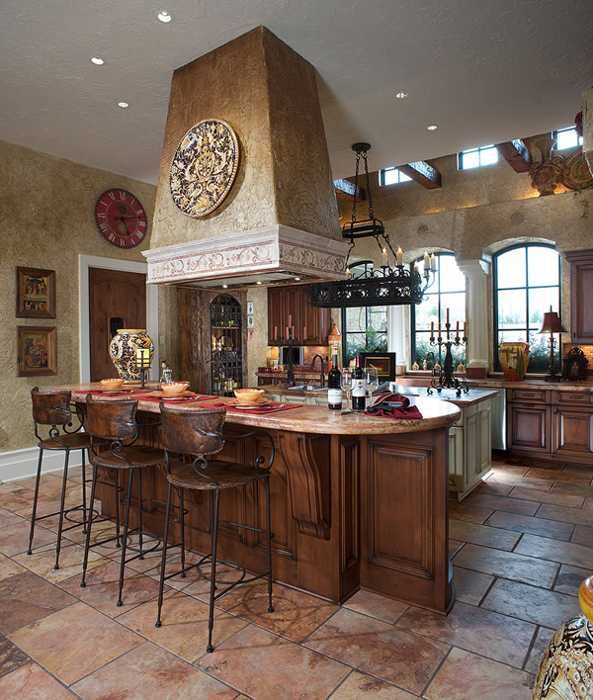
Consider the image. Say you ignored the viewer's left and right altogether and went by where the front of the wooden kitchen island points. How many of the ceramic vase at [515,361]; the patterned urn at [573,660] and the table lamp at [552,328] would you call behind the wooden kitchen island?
2

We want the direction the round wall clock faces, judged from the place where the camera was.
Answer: facing the viewer and to the right of the viewer

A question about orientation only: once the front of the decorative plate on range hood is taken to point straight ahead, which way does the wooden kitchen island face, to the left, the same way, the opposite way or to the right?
the same way

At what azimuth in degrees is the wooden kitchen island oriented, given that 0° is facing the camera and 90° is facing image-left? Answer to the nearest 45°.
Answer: approximately 45°

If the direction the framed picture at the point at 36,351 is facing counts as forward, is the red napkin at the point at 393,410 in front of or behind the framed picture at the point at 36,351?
in front

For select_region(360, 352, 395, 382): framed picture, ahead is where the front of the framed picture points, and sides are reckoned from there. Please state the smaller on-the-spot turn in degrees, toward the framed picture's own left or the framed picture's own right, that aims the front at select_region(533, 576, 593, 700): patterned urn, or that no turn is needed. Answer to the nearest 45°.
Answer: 0° — it already faces it

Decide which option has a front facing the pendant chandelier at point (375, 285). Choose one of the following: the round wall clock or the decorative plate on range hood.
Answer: the round wall clock

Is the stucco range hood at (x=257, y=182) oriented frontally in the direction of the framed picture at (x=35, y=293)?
no

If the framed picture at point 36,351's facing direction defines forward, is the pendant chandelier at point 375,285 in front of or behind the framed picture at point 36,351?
in front

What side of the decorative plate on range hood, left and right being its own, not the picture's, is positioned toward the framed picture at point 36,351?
right

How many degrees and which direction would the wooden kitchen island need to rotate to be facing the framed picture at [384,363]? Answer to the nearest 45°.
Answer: approximately 135° to its right

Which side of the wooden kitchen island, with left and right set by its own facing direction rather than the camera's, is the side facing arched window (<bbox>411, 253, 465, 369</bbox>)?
back

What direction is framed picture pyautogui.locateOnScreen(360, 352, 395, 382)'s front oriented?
toward the camera

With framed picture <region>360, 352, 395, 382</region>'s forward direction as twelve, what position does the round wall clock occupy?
The round wall clock is roughly at 3 o'clock from the framed picture.

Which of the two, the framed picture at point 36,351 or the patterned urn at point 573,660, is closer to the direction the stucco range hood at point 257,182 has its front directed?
the patterned urn

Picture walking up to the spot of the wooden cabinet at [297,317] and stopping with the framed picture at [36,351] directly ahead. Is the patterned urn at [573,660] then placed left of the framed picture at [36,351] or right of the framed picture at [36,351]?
left

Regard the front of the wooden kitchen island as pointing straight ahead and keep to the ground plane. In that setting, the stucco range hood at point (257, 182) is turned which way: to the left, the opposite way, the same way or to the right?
the same way
